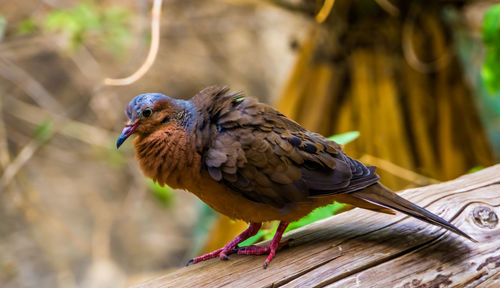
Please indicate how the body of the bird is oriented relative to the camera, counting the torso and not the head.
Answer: to the viewer's left

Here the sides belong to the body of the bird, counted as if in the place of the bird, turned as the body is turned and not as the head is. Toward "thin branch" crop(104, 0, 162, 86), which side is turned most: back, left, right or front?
right
